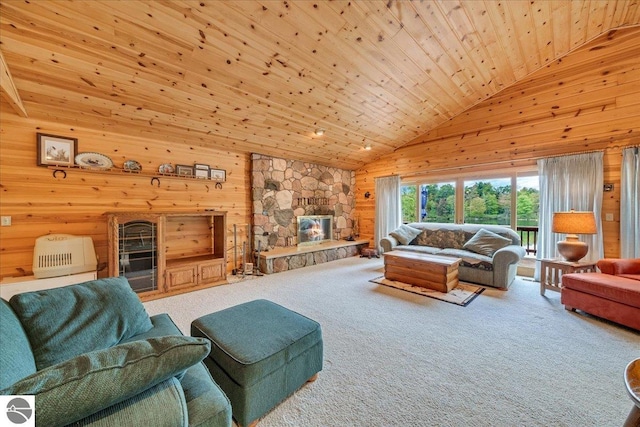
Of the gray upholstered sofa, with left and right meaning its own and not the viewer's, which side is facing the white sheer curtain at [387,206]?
right

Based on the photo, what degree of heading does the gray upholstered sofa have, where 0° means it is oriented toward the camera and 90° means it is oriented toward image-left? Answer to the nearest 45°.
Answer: approximately 45°

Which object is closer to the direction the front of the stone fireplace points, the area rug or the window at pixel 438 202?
the area rug

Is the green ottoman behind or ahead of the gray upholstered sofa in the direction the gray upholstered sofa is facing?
ahead

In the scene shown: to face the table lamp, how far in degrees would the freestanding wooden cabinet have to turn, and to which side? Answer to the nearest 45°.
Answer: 0° — it already faces it

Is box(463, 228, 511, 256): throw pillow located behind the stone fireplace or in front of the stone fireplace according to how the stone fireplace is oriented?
in front

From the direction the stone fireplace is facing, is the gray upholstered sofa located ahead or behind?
ahead

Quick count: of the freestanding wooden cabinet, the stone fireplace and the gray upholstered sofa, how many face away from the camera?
0

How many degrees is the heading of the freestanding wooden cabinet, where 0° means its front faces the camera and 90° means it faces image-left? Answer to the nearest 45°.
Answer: approximately 315°

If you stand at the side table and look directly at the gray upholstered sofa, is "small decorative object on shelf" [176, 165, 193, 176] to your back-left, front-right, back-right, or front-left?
front-left

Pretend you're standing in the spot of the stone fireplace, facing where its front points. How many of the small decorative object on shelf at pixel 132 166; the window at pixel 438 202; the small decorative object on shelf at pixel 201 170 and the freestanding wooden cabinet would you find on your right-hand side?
3

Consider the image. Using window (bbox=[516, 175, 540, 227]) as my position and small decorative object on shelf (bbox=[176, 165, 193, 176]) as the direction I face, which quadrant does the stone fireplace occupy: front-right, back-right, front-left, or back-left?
front-right

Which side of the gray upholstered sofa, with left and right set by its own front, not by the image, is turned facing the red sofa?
left

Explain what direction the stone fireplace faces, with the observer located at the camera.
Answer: facing the viewer and to the right of the viewer

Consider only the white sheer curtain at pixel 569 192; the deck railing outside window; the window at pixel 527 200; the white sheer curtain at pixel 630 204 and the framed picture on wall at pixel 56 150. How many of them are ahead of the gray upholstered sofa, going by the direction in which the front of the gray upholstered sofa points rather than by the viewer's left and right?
1

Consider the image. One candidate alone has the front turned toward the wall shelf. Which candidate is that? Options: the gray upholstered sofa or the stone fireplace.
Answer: the gray upholstered sofa

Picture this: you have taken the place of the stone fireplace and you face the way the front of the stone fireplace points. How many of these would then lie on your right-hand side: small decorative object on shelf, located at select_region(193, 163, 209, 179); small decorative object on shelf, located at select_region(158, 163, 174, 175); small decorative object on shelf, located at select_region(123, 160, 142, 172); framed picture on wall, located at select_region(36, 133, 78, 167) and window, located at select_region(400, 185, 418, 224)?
4

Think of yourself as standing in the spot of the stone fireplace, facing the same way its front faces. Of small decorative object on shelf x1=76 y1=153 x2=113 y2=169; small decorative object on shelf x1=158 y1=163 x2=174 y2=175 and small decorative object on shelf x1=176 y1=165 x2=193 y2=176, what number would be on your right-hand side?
3

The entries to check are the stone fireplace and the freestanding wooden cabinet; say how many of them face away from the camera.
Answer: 0
